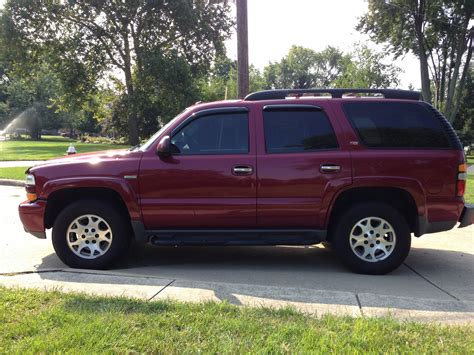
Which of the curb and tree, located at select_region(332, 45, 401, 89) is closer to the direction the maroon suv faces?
the curb

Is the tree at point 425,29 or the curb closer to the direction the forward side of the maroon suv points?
the curb

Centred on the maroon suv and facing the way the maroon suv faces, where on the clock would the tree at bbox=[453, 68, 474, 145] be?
The tree is roughly at 4 o'clock from the maroon suv.

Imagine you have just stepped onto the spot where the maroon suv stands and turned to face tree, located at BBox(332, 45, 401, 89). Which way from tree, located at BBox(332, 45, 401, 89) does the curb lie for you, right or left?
left

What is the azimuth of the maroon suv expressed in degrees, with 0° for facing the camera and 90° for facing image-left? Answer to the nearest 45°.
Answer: approximately 90°

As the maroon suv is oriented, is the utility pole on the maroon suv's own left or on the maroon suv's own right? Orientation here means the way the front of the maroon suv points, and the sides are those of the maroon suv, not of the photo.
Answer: on the maroon suv's own right

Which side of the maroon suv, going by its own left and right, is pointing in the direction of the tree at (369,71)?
right

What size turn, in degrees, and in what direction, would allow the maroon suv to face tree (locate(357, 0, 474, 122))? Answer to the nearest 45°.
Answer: approximately 135° to its right
